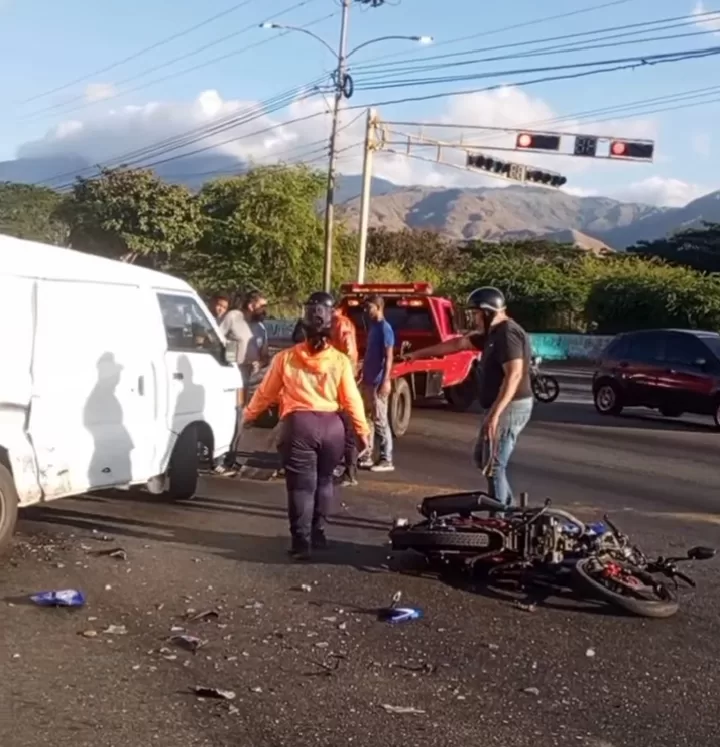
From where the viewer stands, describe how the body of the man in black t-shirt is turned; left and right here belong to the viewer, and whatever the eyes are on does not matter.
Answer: facing to the left of the viewer

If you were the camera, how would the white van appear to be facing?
facing away from the viewer and to the right of the viewer

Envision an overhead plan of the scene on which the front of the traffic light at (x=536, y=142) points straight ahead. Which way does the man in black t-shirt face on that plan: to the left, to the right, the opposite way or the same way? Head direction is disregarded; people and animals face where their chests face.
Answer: to the right

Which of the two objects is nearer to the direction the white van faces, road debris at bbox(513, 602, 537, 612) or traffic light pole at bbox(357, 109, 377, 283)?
the traffic light pole

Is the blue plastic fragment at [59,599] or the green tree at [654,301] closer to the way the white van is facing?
the green tree

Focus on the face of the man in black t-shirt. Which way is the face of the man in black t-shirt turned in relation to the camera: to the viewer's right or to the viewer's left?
to the viewer's left
